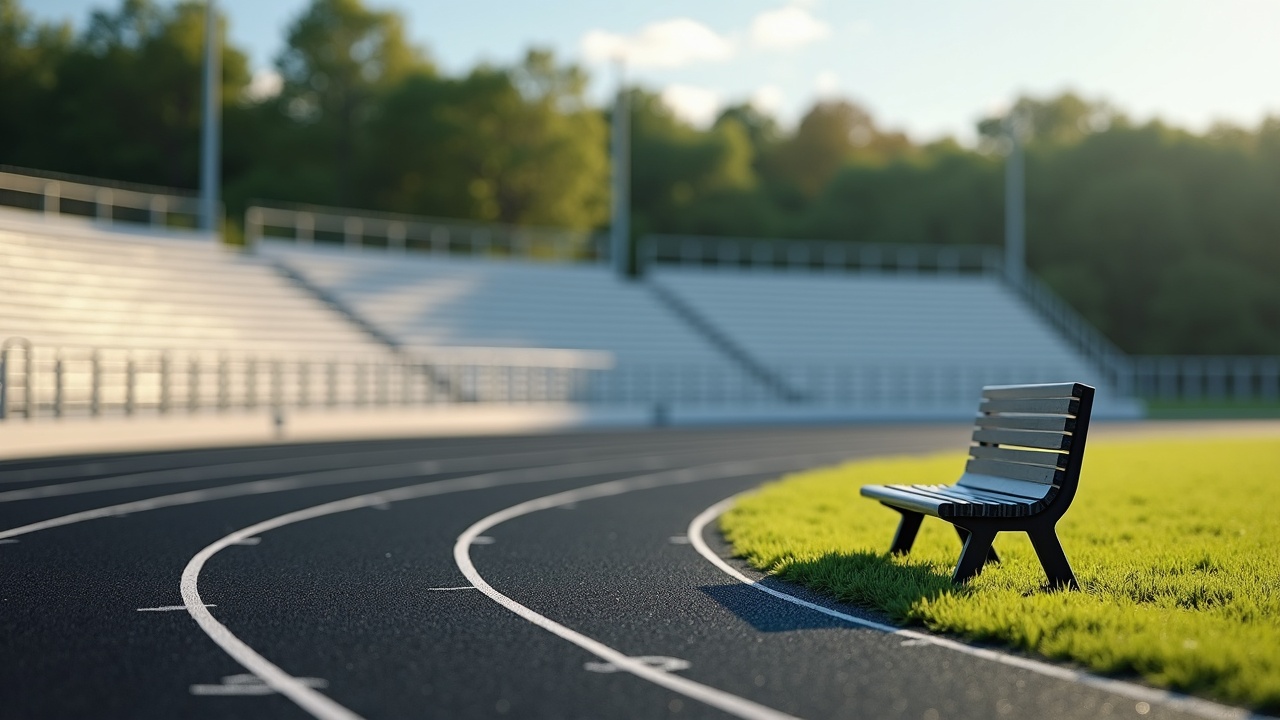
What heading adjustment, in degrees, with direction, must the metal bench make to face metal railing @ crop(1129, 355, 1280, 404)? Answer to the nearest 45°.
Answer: approximately 135° to its right

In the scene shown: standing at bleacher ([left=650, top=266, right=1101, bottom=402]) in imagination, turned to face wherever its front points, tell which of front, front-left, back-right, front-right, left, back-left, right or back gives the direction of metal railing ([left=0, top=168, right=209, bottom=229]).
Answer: right

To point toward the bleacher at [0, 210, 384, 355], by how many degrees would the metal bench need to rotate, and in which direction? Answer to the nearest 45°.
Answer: approximately 90° to its right

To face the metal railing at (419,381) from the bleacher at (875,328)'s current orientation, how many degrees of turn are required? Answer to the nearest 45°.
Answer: approximately 90° to its right

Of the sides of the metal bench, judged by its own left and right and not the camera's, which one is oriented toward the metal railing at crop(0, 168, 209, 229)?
right

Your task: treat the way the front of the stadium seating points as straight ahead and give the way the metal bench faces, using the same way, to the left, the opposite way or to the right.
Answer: to the right

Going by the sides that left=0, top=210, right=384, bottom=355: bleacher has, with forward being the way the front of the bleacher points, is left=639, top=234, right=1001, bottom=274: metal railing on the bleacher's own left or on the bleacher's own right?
on the bleacher's own left

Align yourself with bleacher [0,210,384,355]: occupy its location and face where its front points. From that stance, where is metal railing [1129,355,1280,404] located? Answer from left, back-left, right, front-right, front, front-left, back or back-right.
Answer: front-left

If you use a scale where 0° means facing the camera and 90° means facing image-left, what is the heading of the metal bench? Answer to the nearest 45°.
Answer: approximately 45°

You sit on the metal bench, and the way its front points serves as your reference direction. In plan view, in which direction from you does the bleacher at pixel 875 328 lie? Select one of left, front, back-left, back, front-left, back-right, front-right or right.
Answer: back-right

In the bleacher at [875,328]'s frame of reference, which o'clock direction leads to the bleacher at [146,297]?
the bleacher at [146,297] is roughly at 3 o'clock from the bleacher at [875,328].

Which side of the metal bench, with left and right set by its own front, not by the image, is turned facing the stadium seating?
right
